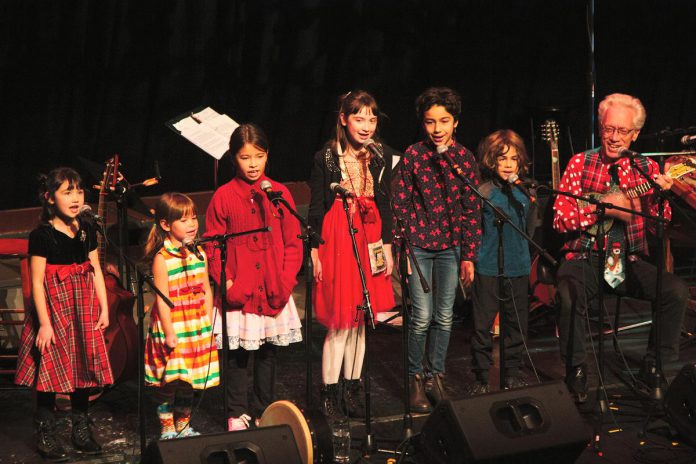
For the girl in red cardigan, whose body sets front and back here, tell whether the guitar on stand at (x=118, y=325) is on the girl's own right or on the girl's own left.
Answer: on the girl's own right

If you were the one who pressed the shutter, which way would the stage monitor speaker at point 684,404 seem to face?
facing away from the viewer and to the left of the viewer

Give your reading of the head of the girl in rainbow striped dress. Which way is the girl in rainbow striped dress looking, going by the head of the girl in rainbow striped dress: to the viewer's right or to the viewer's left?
to the viewer's right

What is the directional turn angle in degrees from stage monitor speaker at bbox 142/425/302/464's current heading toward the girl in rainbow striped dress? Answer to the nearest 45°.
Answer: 0° — it already faces them

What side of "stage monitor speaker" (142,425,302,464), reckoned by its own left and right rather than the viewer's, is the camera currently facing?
back

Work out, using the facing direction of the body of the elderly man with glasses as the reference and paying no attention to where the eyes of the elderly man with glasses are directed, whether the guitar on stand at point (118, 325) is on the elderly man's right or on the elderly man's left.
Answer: on the elderly man's right
